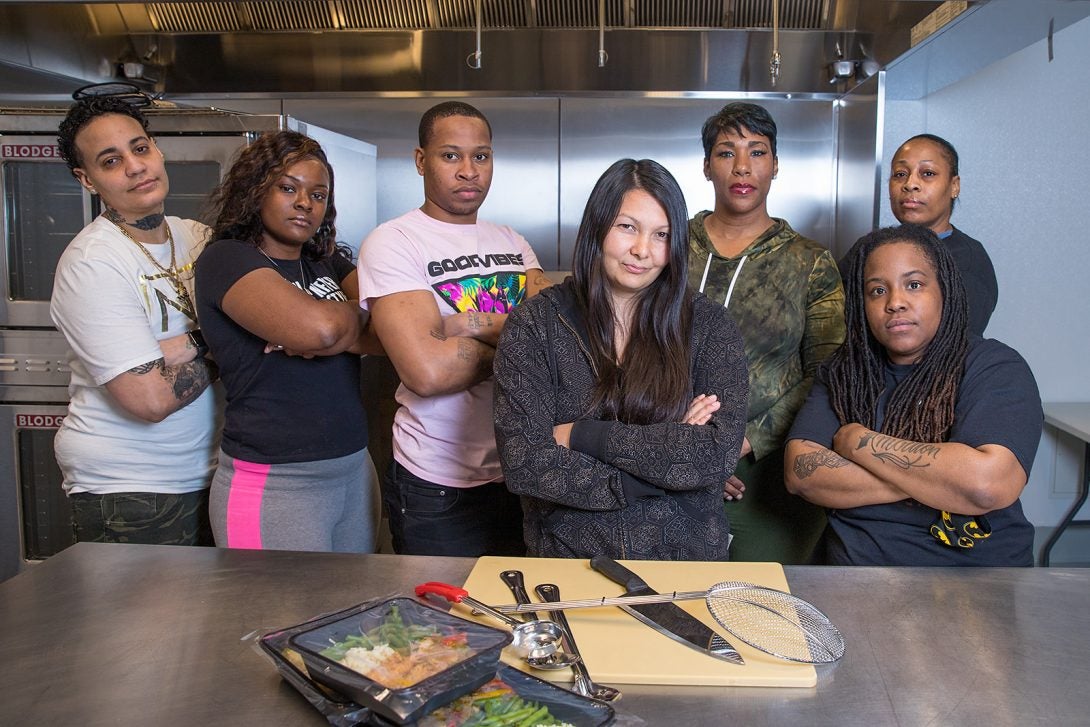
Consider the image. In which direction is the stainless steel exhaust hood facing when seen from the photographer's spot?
facing the viewer

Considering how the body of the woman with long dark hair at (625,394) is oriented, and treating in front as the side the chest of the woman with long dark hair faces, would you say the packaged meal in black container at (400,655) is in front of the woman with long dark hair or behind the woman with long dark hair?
in front

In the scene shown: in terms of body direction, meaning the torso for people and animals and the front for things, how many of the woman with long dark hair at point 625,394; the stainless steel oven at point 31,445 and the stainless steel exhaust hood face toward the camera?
3

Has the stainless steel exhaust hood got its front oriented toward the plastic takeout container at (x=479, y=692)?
yes

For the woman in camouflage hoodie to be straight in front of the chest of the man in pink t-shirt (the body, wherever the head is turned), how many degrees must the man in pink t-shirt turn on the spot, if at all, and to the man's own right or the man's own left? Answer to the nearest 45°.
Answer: approximately 45° to the man's own left

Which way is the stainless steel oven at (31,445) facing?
toward the camera

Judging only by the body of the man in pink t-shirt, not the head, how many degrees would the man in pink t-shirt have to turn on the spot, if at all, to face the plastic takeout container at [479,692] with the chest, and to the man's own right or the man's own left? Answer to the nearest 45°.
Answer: approximately 45° to the man's own right

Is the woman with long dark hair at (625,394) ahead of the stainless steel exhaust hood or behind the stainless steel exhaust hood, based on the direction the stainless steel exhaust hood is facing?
ahead

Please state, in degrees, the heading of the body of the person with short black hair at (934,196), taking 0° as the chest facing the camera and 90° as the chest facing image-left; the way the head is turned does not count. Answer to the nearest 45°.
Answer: approximately 45°
